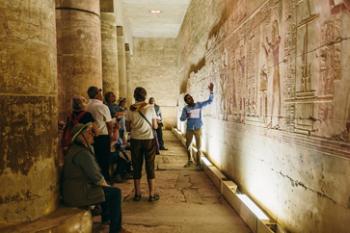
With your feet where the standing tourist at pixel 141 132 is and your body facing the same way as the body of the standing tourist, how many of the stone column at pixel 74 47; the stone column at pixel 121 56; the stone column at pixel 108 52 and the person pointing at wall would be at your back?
0

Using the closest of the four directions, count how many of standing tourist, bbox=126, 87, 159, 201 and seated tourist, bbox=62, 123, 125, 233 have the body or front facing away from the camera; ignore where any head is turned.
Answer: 1

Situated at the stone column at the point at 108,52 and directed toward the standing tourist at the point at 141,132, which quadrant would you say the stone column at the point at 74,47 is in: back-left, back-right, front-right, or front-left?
front-right

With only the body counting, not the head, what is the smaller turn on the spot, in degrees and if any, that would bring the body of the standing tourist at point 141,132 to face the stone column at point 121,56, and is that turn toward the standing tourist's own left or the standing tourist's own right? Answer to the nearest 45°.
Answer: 0° — they already face it

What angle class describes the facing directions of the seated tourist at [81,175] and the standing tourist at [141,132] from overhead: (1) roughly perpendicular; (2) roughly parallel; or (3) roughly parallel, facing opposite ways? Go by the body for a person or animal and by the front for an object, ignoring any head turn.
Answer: roughly perpendicular

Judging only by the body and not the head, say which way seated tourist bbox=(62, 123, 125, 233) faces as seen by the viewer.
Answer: to the viewer's right

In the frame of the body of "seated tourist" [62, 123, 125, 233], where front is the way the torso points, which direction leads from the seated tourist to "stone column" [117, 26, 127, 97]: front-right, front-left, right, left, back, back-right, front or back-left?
left

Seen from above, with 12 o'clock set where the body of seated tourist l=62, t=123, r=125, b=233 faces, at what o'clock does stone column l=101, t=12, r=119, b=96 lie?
The stone column is roughly at 9 o'clock from the seated tourist.

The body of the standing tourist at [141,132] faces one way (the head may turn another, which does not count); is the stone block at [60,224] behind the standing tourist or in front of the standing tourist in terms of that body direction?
behind

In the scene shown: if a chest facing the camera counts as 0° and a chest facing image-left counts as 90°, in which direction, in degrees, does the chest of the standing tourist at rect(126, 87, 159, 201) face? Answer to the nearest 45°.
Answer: approximately 180°

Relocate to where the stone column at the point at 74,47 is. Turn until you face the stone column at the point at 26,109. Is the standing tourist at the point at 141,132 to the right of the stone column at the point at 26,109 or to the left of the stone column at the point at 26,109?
left

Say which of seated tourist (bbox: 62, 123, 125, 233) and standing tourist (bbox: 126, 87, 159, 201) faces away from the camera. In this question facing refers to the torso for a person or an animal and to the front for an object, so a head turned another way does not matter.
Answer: the standing tourist

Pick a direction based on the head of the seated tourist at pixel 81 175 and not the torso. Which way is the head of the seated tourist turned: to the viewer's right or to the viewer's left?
to the viewer's right

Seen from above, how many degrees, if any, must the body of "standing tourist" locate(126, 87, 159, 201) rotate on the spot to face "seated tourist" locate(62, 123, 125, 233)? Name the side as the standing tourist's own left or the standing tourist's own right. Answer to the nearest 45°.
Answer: approximately 180°

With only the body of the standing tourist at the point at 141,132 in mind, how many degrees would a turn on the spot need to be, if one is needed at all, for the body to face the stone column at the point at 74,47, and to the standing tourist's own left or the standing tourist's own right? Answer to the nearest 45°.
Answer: approximately 45° to the standing tourist's own left
